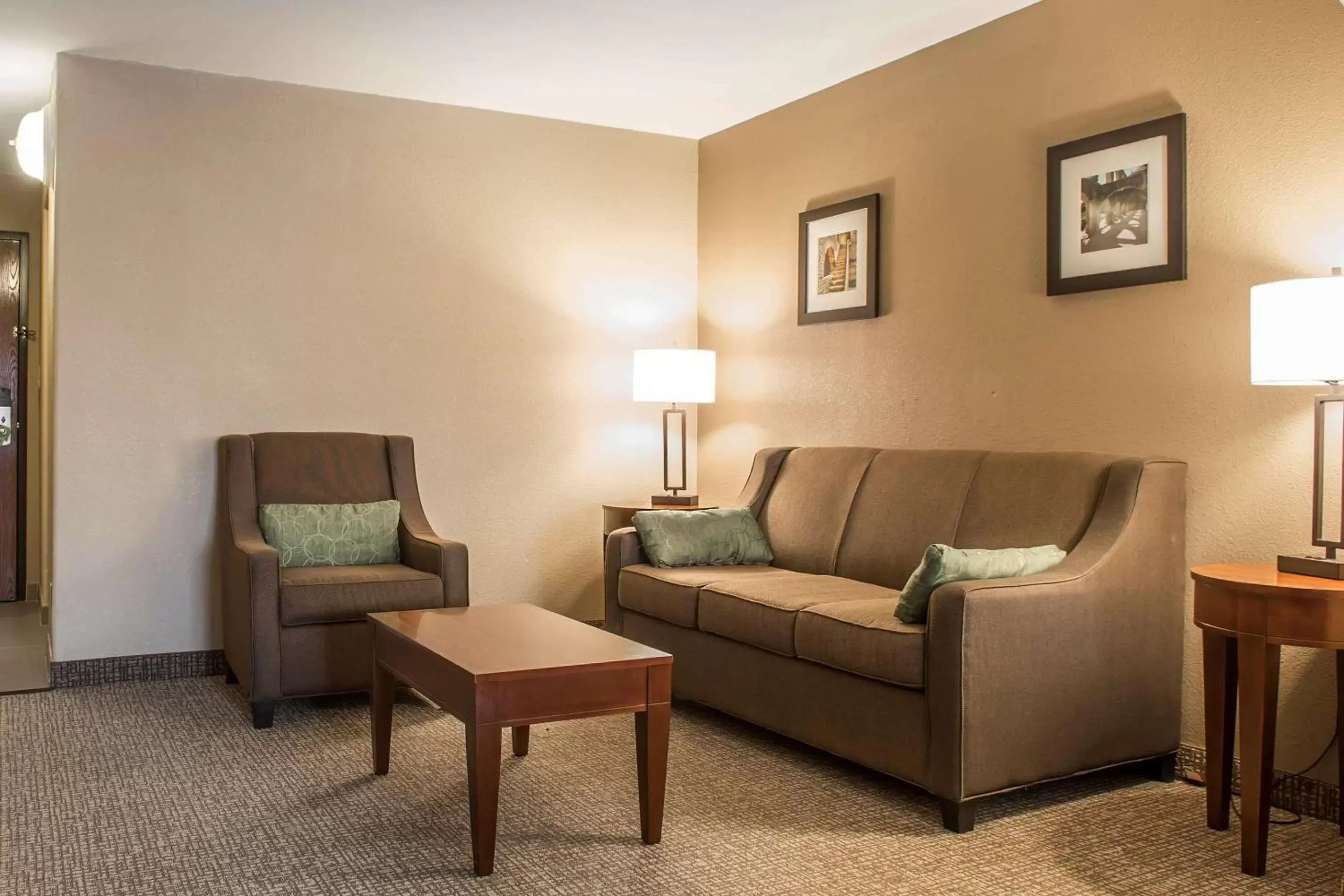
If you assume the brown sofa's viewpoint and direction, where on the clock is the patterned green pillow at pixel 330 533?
The patterned green pillow is roughly at 2 o'clock from the brown sofa.

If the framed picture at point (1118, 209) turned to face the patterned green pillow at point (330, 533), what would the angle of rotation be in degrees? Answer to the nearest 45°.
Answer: approximately 45° to its right

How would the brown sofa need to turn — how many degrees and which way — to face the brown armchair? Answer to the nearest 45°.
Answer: approximately 45° to its right

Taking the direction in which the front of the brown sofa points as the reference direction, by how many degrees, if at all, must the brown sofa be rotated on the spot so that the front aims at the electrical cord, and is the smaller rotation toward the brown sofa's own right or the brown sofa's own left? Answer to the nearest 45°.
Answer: approximately 135° to the brown sofa's own left

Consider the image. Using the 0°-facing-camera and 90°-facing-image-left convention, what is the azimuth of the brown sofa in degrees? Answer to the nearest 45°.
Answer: approximately 45°

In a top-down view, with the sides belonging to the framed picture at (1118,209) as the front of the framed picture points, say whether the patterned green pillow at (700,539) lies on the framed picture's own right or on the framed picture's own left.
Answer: on the framed picture's own right

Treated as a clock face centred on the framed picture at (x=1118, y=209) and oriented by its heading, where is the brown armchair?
The brown armchair is roughly at 1 o'clock from the framed picture.

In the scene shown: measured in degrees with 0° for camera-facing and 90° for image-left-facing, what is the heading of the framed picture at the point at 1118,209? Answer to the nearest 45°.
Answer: approximately 45°
